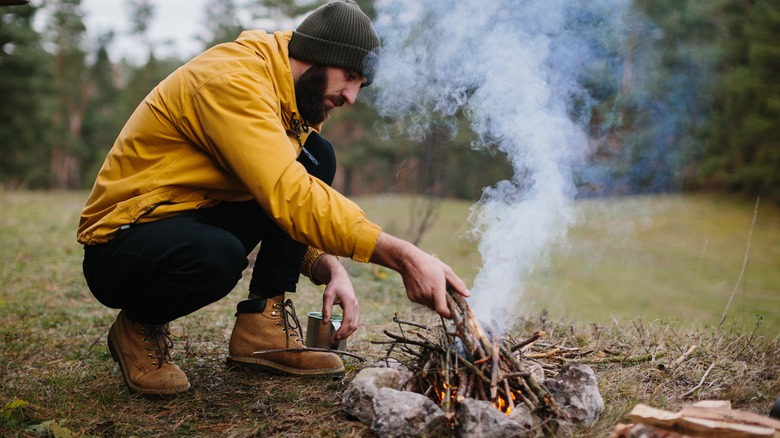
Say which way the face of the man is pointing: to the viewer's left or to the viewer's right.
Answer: to the viewer's right

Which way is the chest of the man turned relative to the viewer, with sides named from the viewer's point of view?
facing to the right of the viewer

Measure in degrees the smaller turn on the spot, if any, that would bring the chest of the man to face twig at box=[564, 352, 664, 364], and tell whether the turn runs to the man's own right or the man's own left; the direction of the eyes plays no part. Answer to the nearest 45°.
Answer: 0° — they already face it

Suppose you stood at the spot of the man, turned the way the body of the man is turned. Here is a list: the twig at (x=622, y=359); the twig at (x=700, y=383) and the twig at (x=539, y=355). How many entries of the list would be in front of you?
3

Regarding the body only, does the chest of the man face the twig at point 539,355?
yes

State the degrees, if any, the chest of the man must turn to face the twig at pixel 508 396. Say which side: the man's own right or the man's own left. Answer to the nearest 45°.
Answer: approximately 45° to the man's own right

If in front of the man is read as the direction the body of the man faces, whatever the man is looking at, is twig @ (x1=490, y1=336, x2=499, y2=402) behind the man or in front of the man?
in front

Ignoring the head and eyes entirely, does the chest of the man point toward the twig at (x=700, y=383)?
yes

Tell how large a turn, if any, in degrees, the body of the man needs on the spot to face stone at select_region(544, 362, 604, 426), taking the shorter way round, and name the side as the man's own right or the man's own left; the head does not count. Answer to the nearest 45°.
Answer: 0° — they already face it

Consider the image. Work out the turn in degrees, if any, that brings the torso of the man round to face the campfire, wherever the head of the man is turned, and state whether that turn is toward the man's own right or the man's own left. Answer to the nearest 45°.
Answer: approximately 45° to the man's own right
